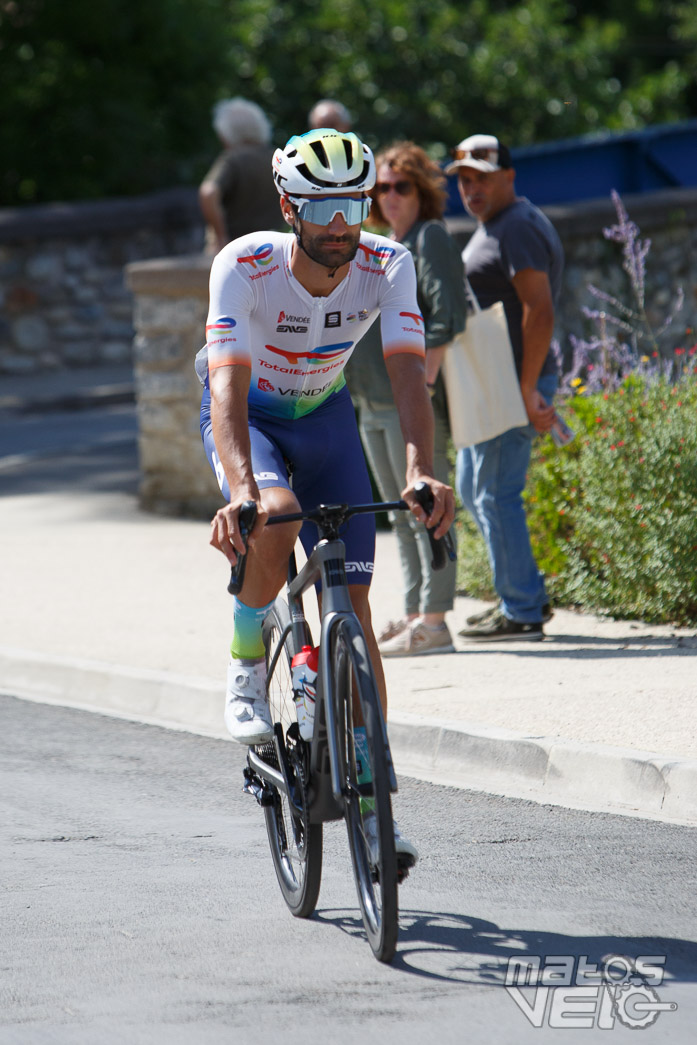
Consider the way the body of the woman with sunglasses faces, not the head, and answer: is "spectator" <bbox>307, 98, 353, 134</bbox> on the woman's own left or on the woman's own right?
on the woman's own right

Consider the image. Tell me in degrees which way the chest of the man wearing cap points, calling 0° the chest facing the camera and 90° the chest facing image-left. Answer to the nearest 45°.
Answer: approximately 90°

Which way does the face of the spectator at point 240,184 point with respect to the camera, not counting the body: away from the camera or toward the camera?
away from the camera

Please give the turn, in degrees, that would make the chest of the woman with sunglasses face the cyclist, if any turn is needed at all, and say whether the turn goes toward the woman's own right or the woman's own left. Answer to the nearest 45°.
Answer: approximately 45° to the woman's own left

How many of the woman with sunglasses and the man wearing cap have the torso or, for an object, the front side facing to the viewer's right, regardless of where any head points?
0

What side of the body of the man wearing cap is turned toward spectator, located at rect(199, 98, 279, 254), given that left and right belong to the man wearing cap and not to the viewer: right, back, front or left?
right
